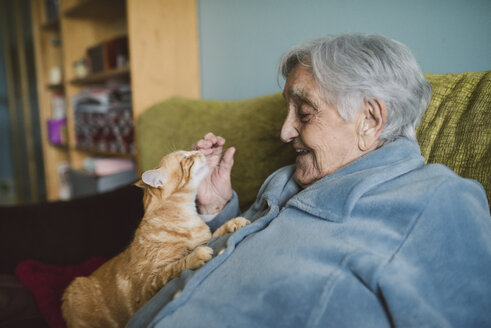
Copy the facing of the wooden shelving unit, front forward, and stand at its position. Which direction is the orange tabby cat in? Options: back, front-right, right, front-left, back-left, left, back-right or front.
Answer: front-left

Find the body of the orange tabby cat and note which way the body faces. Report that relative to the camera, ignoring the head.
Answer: to the viewer's right

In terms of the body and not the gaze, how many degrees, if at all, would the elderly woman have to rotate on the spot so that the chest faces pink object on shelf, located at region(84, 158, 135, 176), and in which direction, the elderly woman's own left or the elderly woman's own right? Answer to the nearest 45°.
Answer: approximately 45° to the elderly woman's own right

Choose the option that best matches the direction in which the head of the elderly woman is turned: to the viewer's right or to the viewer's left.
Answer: to the viewer's left

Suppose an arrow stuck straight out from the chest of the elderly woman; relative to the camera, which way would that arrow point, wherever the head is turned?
to the viewer's left
